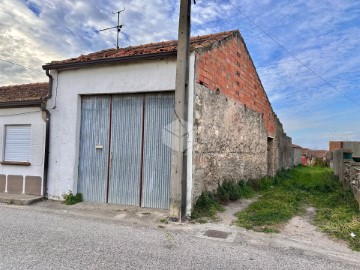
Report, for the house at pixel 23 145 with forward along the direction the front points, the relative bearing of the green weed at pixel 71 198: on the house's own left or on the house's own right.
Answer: on the house's own left

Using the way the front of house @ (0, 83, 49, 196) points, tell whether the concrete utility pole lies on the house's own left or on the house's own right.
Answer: on the house's own left

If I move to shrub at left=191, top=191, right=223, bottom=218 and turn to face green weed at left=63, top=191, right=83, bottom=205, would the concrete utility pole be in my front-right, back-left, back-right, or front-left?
front-left

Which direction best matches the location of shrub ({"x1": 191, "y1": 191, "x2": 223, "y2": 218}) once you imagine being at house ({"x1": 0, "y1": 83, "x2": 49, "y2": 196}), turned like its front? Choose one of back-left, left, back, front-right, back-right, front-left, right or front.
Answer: left

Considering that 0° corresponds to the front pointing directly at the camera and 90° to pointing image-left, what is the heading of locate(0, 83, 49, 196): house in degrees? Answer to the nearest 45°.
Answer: approximately 45°

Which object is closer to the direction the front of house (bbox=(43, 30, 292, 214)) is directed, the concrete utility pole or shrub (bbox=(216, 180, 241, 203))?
the concrete utility pole

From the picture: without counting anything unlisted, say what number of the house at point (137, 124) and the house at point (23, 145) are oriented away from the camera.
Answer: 0

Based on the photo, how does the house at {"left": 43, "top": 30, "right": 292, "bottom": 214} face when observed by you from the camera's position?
facing the viewer and to the left of the viewer

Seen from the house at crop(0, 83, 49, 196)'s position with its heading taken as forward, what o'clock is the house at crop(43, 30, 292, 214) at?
the house at crop(43, 30, 292, 214) is roughly at 9 o'clock from the house at crop(0, 83, 49, 196).

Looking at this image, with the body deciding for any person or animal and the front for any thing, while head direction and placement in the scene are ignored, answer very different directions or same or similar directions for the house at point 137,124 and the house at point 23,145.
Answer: same or similar directions
